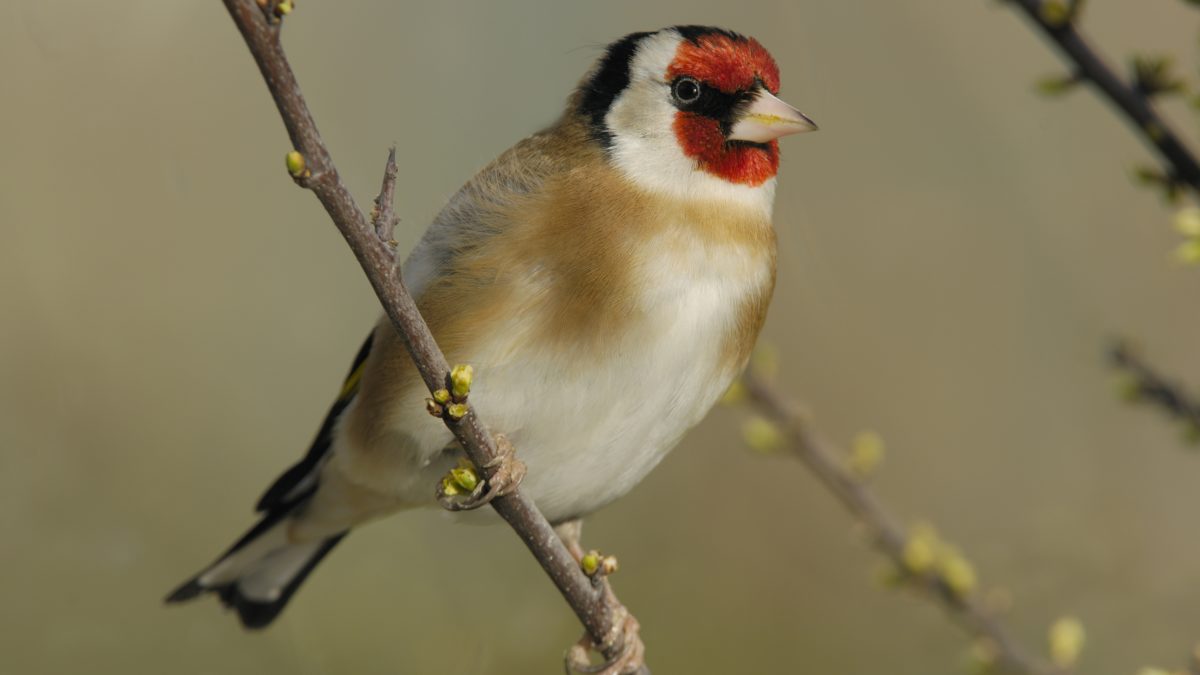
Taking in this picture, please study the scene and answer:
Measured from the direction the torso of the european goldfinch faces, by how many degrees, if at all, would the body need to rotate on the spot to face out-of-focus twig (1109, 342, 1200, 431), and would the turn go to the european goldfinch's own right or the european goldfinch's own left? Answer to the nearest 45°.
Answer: approximately 45° to the european goldfinch's own left

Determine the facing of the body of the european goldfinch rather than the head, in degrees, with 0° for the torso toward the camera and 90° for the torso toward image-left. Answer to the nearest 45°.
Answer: approximately 315°
